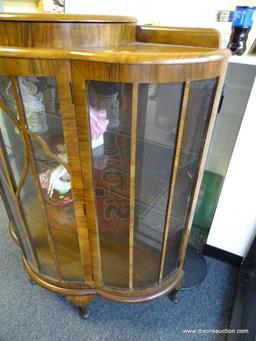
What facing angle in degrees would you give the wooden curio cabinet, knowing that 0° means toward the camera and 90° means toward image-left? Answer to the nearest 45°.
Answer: approximately 45°
